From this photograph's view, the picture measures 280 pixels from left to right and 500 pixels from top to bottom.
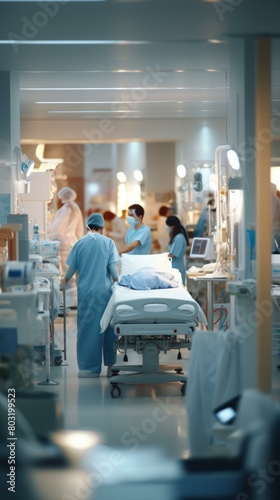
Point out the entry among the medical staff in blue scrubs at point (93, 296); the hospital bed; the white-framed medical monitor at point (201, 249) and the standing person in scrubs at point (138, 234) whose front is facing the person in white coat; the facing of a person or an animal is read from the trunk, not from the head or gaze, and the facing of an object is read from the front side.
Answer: the medical staff in blue scrubs

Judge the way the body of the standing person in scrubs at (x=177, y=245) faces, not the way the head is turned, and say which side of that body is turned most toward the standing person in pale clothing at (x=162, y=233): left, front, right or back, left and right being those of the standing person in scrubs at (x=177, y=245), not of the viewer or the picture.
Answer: right

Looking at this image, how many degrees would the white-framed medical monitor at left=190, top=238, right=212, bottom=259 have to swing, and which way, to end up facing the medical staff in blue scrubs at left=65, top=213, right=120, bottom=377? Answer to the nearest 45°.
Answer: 0° — it already faces them

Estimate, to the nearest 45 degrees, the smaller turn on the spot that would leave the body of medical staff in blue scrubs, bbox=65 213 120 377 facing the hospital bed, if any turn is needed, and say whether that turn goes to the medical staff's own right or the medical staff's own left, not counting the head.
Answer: approximately 135° to the medical staff's own right

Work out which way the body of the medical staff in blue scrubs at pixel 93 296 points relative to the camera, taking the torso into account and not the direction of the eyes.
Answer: away from the camera

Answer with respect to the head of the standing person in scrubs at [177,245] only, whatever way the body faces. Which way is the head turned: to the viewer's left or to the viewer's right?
to the viewer's left

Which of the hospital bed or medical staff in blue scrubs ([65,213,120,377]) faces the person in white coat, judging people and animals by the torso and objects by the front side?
the medical staff in blue scrubs

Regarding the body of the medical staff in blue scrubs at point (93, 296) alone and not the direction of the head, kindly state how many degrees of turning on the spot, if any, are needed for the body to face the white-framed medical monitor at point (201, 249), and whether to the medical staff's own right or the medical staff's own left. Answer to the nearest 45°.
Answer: approximately 45° to the medical staff's own right

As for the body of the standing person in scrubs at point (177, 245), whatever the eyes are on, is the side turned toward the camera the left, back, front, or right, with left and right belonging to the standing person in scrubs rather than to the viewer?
left

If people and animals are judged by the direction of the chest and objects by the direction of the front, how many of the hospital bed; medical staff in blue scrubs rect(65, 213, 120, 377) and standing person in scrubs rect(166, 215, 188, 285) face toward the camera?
1
